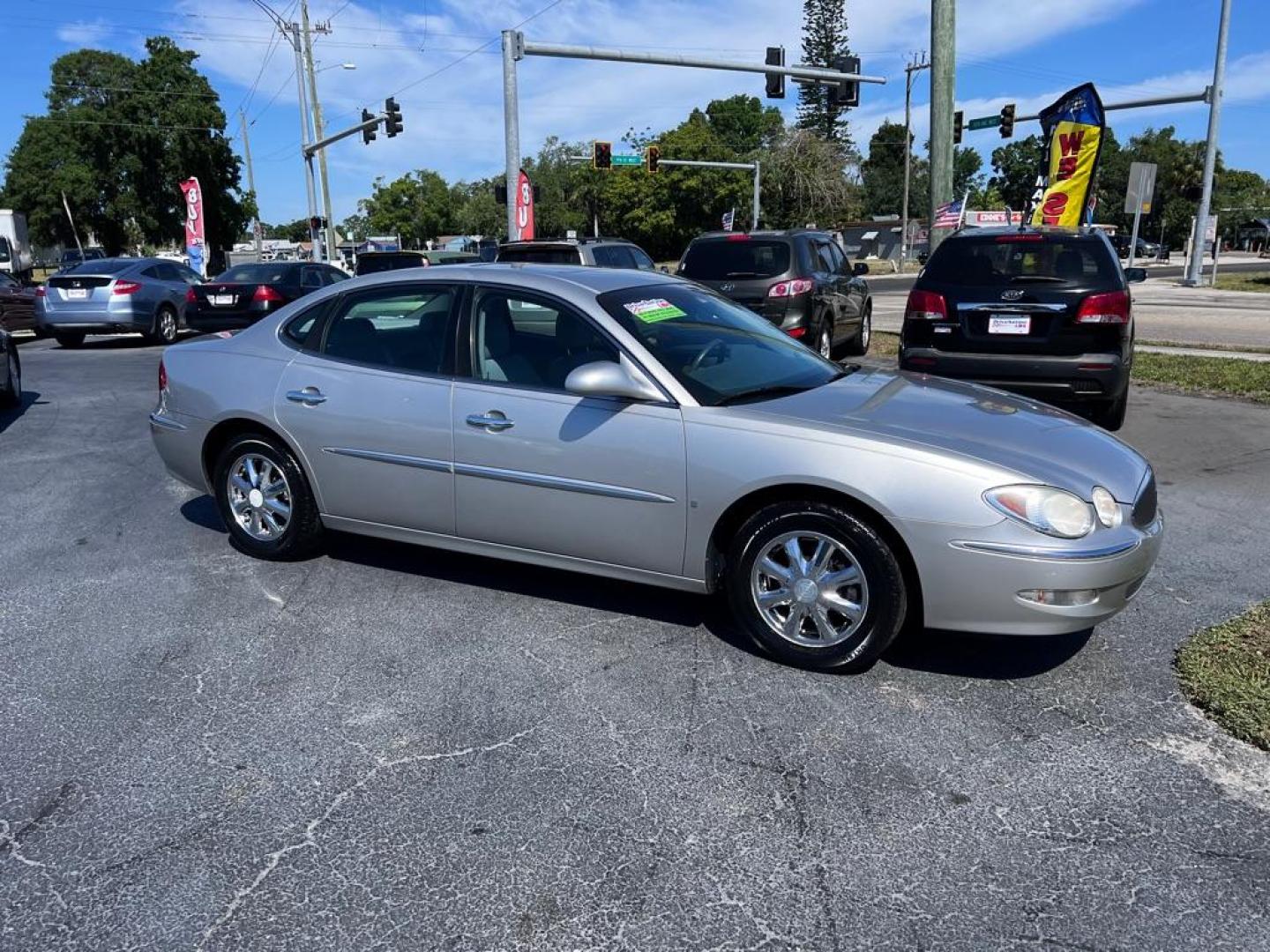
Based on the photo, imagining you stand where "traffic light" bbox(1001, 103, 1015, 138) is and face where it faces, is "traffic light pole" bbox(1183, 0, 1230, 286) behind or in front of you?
behind

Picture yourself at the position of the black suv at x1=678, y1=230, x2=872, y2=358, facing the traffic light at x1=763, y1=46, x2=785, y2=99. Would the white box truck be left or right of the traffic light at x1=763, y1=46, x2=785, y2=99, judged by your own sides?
left

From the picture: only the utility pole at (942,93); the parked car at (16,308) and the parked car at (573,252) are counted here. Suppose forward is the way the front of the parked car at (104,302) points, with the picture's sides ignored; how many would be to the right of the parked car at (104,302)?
2

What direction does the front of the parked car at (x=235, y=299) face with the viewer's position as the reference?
facing away from the viewer and to the right of the viewer

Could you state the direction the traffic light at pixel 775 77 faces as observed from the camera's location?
facing away from the viewer

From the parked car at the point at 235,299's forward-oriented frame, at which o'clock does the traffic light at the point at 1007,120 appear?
The traffic light is roughly at 1 o'clock from the parked car.

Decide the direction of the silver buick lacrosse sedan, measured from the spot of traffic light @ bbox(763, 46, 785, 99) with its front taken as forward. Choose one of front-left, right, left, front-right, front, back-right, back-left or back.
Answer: back

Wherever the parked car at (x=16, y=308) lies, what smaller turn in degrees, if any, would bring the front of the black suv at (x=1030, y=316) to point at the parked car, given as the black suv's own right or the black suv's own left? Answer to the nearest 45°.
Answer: approximately 90° to the black suv's own left

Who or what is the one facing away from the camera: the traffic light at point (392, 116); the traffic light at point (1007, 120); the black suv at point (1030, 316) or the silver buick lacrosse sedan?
the black suv

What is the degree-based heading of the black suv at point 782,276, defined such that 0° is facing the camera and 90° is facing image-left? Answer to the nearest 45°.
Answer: approximately 225°

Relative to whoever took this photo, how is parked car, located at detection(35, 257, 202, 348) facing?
facing away from the viewer and to the right of the viewer

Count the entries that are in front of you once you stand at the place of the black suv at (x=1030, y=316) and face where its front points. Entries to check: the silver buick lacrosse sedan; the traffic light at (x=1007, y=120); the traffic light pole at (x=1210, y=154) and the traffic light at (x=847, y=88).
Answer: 3

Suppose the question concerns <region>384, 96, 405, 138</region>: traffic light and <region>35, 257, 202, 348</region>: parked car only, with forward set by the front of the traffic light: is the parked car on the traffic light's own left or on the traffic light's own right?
on the traffic light's own right

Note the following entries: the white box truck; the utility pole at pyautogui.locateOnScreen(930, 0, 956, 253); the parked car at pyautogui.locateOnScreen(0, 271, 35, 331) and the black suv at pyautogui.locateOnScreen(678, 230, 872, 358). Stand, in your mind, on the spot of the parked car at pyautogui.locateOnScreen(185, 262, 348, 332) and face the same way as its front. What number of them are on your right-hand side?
2
